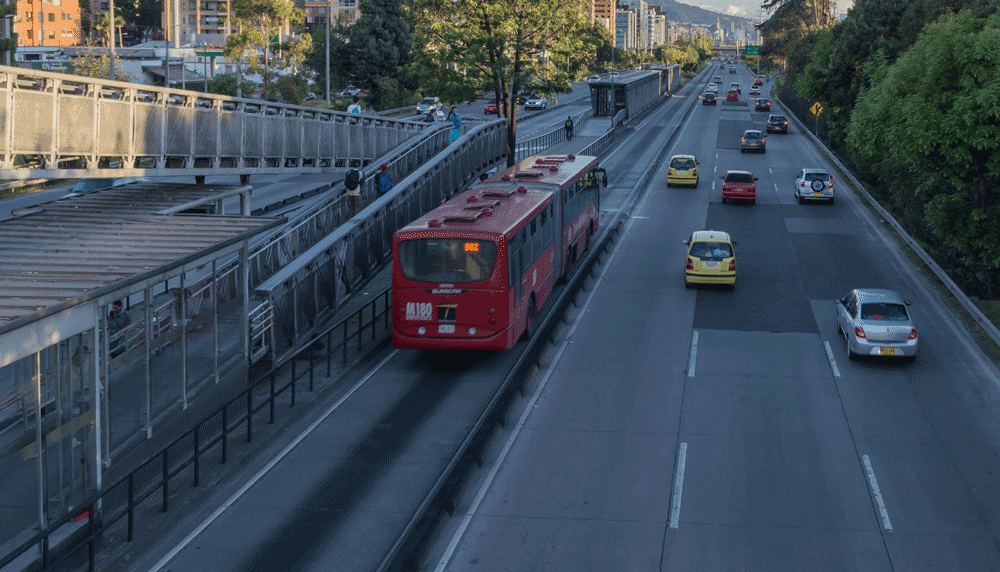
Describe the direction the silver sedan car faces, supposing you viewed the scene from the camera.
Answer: facing away from the viewer

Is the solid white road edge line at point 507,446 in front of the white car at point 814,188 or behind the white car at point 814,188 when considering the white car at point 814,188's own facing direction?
behind

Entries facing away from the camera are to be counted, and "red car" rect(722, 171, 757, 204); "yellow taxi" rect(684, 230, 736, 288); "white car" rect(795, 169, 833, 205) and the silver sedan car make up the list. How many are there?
4

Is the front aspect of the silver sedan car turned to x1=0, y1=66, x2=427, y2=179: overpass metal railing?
no

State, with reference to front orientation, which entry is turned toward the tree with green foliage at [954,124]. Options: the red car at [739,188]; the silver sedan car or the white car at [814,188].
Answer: the silver sedan car

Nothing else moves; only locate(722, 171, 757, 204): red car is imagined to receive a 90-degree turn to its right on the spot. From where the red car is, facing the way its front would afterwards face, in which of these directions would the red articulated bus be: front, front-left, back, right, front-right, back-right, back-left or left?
right

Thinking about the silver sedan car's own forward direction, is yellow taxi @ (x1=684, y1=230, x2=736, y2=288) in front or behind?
in front

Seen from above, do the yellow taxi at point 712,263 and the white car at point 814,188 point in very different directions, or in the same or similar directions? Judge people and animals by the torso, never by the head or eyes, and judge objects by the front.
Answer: same or similar directions

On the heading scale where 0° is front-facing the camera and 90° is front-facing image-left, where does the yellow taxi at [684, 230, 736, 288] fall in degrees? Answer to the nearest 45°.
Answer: approximately 180°

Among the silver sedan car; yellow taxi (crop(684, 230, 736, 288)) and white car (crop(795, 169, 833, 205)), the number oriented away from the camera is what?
3

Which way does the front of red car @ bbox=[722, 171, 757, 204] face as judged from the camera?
facing away from the viewer

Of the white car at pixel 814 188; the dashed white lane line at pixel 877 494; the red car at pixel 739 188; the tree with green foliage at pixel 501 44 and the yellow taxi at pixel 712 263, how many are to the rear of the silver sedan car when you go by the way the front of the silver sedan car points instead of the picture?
1

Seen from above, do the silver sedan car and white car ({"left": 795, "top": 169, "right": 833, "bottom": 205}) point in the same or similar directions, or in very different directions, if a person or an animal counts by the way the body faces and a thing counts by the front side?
same or similar directions

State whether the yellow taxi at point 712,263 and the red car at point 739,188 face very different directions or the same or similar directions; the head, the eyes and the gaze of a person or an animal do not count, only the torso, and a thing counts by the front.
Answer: same or similar directions

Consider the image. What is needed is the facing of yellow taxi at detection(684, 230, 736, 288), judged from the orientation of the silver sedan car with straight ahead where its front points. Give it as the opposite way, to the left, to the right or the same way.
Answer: the same way

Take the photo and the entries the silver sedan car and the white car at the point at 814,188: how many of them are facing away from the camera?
2
